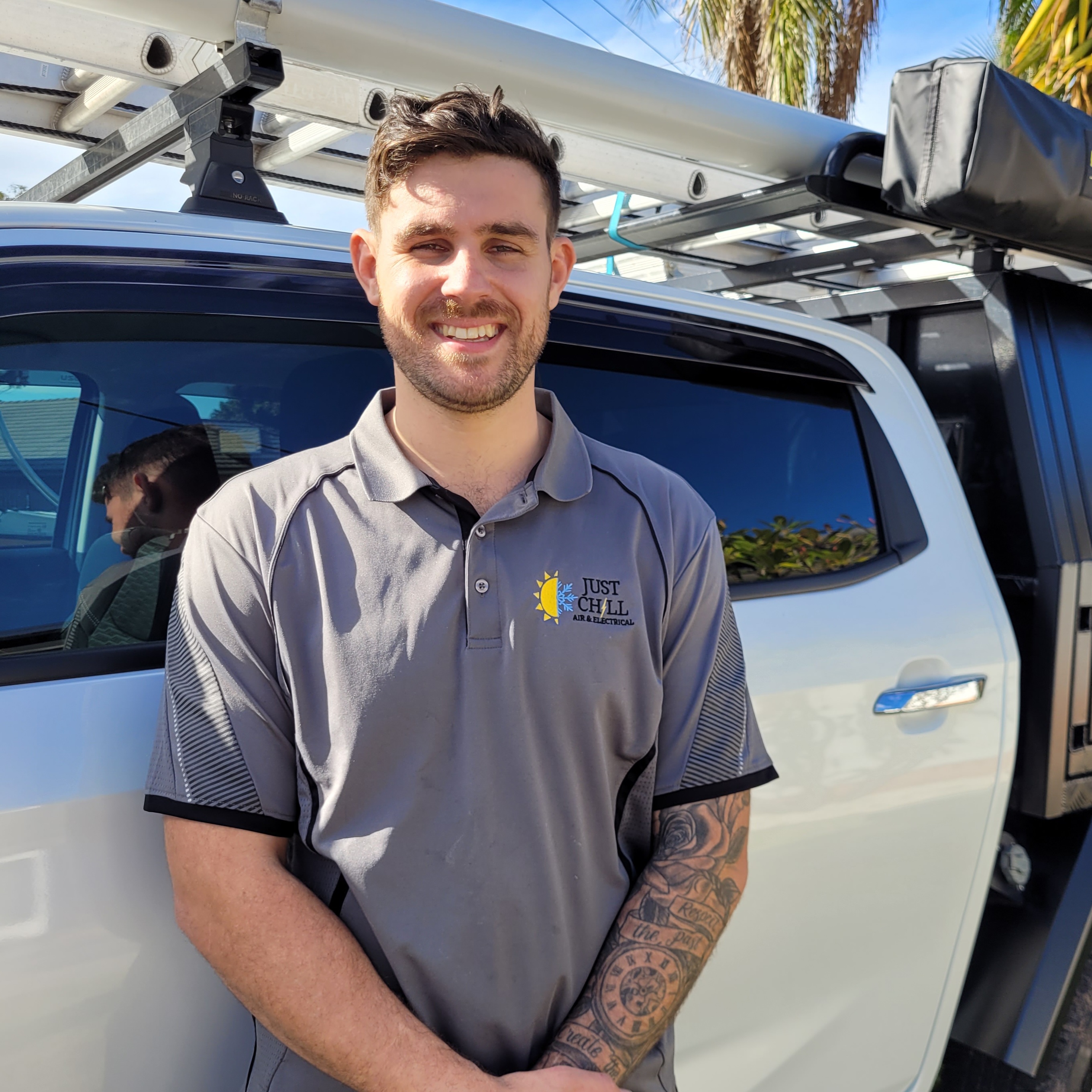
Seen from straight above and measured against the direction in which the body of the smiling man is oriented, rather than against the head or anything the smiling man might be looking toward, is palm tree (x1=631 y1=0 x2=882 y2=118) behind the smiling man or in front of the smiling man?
behind

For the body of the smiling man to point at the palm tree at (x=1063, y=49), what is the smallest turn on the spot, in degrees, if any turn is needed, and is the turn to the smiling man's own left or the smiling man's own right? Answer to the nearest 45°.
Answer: approximately 135° to the smiling man's own left

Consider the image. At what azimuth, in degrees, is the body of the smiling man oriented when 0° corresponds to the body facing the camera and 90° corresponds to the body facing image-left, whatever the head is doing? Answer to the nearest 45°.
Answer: approximately 0°
